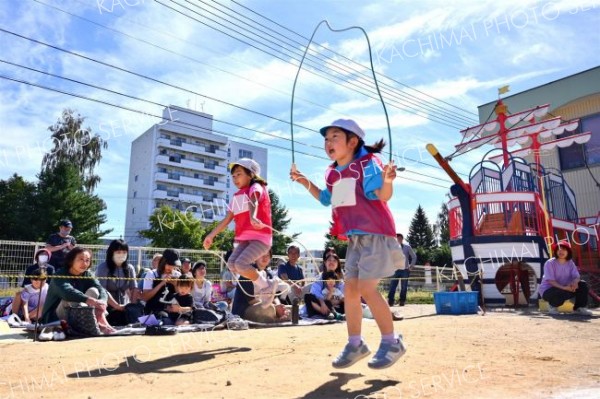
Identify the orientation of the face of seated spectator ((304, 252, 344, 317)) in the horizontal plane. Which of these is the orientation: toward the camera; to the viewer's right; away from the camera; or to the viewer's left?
toward the camera

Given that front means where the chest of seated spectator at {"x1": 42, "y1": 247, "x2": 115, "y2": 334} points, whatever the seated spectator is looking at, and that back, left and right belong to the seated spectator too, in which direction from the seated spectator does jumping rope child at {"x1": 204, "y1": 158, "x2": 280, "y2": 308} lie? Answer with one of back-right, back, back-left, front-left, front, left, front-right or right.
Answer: front

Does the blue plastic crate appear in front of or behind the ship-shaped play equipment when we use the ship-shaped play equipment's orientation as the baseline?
in front

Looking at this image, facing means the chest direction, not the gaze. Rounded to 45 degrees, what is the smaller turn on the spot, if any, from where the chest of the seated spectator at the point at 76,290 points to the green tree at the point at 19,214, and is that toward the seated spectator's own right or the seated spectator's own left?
approximately 135° to the seated spectator's own left

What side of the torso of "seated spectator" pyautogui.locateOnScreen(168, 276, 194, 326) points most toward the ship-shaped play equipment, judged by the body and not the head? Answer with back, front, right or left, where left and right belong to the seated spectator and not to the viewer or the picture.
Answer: left

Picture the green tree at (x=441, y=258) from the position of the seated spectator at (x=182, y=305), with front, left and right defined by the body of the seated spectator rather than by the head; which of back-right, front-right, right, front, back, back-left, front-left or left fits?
back-left

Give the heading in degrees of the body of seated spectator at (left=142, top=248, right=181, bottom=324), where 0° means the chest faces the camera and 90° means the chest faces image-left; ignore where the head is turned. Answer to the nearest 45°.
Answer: approximately 315°

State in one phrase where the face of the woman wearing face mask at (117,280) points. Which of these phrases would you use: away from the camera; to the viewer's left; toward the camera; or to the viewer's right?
toward the camera

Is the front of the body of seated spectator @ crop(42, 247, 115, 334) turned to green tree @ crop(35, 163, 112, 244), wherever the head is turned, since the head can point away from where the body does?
no

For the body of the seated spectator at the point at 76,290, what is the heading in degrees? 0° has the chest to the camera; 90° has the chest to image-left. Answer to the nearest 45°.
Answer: approximately 315°

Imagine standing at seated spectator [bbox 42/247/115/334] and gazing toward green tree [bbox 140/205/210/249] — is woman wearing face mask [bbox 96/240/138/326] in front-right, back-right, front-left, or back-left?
front-right

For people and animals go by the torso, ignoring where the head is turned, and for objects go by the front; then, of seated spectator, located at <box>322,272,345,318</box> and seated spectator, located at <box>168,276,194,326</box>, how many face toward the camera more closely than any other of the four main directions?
2

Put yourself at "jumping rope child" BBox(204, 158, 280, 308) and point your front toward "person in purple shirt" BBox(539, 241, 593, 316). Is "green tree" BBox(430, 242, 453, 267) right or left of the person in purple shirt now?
left

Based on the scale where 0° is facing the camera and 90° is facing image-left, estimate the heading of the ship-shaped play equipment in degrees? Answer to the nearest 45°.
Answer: approximately 45°

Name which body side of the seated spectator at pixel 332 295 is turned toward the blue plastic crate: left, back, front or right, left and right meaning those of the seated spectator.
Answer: left

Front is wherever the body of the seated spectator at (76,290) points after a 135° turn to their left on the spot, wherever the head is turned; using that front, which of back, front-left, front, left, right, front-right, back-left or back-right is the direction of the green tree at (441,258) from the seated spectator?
front-right

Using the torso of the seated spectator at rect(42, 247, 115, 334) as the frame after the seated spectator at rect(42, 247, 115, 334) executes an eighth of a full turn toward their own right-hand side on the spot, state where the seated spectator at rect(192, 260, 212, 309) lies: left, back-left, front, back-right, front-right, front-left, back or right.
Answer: back-left
